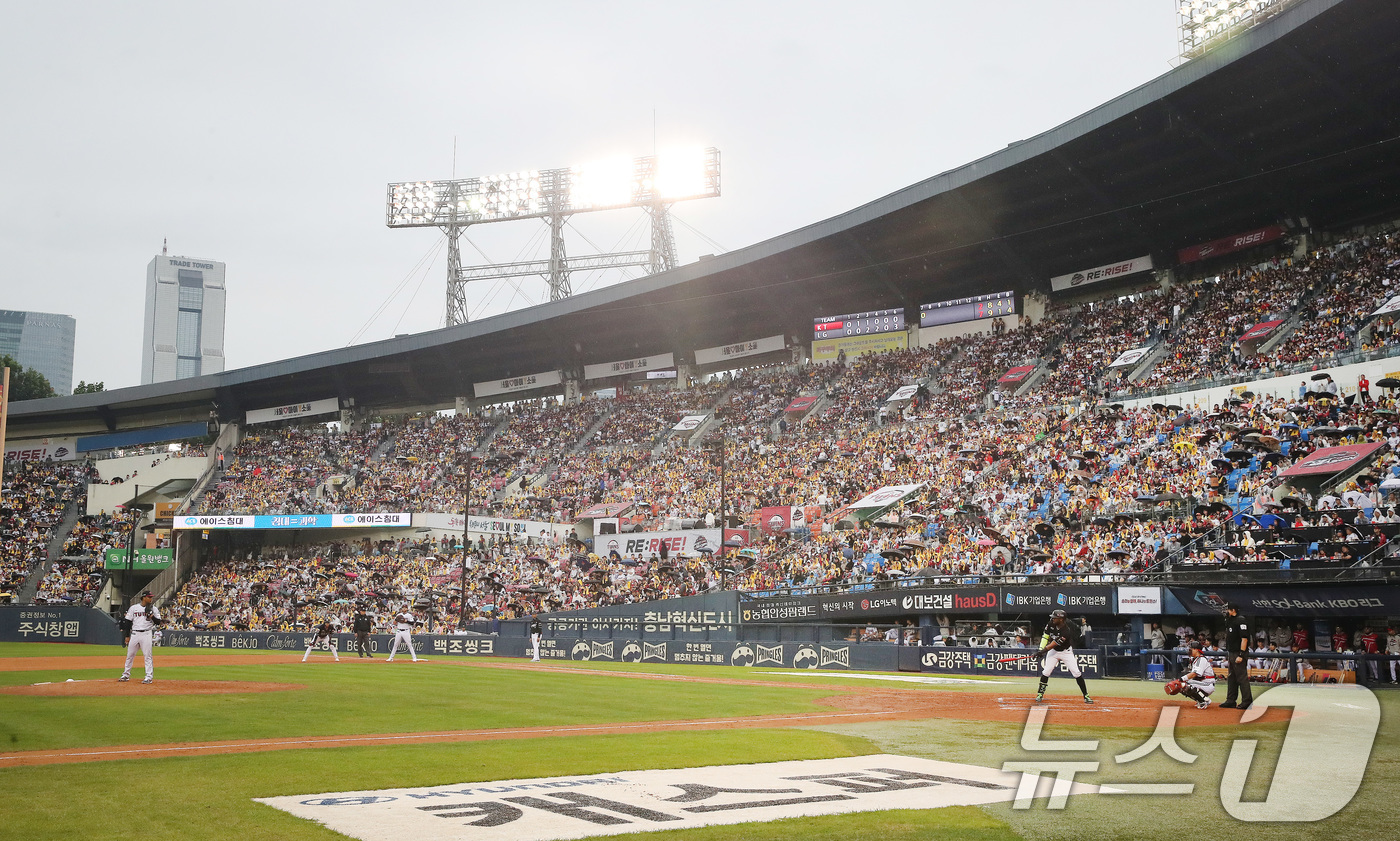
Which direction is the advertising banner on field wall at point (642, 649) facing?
toward the camera

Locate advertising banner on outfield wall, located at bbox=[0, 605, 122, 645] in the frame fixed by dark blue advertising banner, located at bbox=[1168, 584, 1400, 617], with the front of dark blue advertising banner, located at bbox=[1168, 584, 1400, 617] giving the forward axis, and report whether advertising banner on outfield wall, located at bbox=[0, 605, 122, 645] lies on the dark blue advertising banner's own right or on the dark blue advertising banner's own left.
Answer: on the dark blue advertising banner's own right

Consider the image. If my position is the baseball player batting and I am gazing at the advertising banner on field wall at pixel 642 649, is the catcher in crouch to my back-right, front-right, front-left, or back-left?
back-right

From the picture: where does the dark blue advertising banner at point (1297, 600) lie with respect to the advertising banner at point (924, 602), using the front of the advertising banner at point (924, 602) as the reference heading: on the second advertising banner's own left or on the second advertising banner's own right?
on the second advertising banner's own left

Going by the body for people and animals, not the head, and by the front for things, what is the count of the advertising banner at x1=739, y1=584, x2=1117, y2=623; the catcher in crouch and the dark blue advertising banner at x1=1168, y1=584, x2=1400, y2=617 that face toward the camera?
2

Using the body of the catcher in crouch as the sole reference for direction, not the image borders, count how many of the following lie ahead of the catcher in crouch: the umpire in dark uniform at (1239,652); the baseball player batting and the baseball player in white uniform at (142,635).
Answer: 2

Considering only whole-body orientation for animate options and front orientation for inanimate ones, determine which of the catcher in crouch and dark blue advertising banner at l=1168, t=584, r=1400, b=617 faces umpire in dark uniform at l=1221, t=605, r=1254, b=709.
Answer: the dark blue advertising banner

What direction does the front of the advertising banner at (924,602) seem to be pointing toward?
toward the camera

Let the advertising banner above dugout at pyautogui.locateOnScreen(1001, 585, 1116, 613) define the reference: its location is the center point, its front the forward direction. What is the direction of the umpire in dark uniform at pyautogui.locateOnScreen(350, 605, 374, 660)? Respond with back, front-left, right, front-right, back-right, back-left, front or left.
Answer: right

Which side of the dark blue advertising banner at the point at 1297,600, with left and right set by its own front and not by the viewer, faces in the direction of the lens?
front

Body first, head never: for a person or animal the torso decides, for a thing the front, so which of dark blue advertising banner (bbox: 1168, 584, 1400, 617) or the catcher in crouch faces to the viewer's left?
the catcher in crouch

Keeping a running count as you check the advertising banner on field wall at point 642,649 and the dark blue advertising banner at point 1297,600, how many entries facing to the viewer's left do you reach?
0

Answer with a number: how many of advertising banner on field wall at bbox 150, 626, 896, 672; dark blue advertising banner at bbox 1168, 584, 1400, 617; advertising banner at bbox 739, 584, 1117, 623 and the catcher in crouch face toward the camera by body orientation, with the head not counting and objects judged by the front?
3
